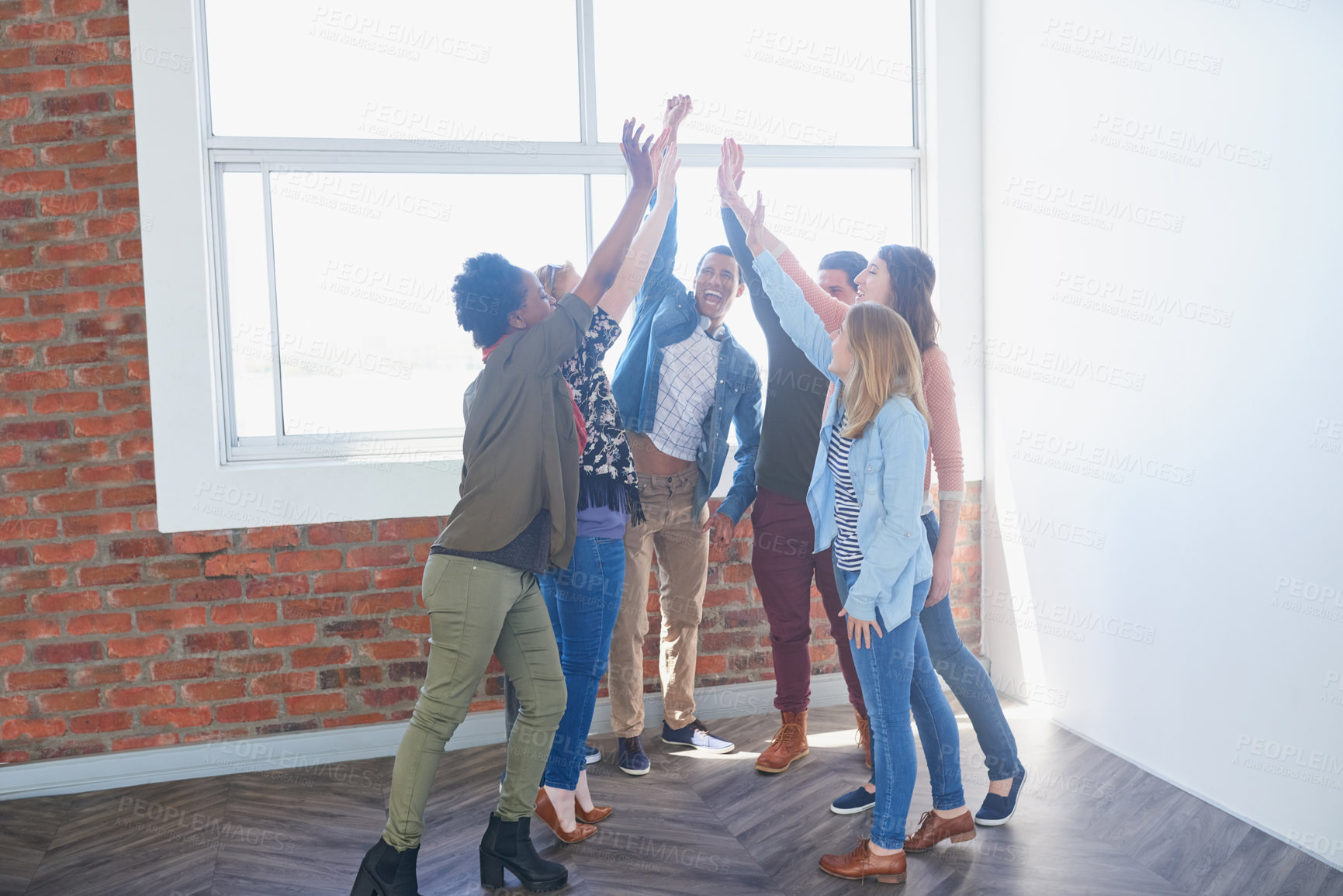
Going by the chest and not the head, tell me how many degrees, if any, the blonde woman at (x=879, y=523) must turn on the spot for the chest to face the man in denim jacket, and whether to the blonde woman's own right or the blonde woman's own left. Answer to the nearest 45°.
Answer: approximately 45° to the blonde woman's own right

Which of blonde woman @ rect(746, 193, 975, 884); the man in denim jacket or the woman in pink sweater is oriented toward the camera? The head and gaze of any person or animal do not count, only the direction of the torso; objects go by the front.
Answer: the man in denim jacket

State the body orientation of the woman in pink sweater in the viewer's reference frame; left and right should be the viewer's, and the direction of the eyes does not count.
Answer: facing to the left of the viewer

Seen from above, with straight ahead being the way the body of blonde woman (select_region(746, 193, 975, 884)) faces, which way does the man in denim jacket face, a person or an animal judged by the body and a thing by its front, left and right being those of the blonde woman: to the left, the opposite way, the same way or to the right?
to the left

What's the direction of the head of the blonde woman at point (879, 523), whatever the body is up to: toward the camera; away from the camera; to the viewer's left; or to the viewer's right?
to the viewer's left

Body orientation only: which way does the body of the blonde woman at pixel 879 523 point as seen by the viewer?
to the viewer's left

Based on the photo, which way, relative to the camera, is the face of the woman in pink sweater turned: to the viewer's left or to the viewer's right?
to the viewer's left

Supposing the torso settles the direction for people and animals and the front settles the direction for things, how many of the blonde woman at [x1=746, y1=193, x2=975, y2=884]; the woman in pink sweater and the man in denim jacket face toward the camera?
1
